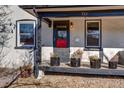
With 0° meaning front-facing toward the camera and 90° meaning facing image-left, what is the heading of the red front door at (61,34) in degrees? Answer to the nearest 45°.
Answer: approximately 0°

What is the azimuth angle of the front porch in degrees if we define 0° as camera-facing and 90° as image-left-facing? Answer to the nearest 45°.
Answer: approximately 0°
